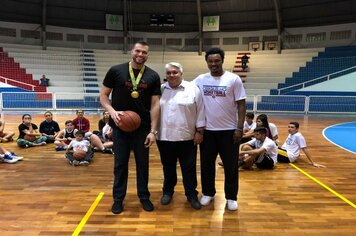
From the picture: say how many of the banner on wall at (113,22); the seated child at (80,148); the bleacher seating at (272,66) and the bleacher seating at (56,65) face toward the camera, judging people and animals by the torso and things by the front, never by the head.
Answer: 4

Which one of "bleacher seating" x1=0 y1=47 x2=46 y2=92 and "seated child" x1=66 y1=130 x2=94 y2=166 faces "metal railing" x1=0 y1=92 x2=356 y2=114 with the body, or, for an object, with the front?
the bleacher seating

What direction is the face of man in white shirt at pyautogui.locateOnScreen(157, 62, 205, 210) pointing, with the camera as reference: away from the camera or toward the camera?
toward the camera

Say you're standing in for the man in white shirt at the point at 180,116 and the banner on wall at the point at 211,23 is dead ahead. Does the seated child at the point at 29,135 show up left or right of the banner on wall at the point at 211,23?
left

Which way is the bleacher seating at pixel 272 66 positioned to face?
toward the camera

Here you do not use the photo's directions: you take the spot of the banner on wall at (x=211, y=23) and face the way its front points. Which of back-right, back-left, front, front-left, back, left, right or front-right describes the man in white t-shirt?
front

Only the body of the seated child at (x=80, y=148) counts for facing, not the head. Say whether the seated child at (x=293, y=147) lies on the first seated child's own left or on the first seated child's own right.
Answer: on the first seated child's own left

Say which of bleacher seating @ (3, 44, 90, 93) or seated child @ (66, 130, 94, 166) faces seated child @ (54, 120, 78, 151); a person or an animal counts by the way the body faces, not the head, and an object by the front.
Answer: the bleacher seating

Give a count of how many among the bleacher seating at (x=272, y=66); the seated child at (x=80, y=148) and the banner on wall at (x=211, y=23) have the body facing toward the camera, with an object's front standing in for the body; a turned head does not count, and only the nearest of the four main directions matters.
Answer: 3

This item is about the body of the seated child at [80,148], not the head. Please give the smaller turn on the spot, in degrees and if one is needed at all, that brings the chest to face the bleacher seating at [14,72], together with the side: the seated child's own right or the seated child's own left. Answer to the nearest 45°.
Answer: approximately 180°

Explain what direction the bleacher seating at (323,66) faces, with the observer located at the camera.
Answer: facing the viewer and to the left of the viewer

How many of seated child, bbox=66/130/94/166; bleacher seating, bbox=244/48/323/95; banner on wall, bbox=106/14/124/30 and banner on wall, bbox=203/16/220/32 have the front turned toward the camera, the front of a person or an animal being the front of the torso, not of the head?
4

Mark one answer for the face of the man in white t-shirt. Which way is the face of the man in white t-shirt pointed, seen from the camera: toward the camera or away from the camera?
toward the camera

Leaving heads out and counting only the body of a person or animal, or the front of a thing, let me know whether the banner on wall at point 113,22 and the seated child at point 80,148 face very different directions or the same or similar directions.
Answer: same or similar directions

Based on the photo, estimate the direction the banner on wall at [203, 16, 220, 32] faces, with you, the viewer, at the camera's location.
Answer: facing the viewer

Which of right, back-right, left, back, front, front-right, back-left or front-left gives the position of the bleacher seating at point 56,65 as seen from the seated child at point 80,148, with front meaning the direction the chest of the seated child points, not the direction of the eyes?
back

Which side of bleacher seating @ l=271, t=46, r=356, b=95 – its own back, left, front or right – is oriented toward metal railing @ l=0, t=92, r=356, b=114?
front

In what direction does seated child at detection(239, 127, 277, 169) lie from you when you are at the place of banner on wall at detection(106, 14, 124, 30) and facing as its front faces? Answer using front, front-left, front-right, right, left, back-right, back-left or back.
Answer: front

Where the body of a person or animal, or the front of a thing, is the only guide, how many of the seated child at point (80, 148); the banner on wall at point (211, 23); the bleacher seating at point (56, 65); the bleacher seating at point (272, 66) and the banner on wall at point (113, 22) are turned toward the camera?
5
